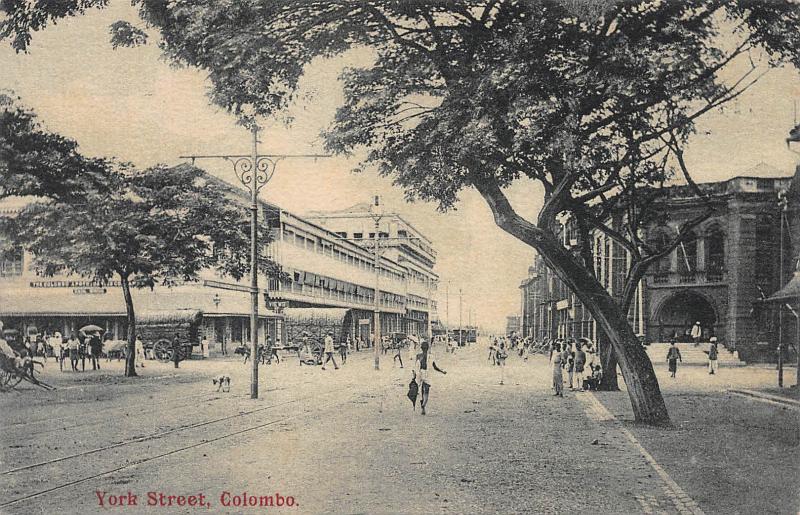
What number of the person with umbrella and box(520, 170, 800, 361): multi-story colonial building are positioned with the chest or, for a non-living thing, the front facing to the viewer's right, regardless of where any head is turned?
0

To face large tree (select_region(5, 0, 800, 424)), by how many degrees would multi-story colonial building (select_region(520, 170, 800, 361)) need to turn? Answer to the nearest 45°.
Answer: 0° — it already faces it

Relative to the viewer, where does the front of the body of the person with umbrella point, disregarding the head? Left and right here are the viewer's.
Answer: facing the viewer

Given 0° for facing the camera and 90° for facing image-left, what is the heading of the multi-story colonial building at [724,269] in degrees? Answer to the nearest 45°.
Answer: approximately 45°

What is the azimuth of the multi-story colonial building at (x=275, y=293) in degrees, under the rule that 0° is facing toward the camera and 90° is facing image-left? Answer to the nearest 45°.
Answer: approximately 315°

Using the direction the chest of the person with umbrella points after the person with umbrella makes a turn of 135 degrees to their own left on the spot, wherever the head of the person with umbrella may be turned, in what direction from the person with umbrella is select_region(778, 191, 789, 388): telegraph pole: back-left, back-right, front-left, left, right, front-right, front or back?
front
